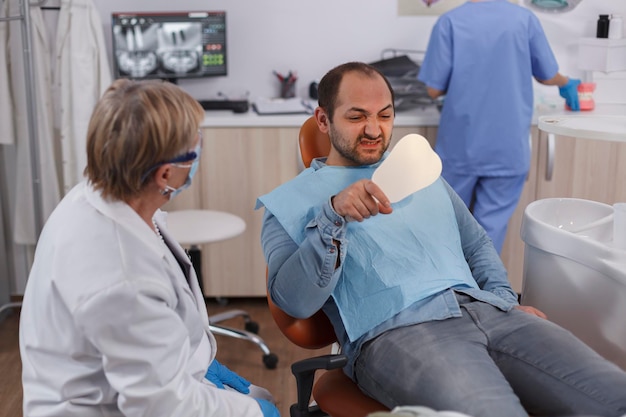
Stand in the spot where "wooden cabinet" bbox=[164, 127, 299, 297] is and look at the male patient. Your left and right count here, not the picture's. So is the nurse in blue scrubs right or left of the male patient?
left

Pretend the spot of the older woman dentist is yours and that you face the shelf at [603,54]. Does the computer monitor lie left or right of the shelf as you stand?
left

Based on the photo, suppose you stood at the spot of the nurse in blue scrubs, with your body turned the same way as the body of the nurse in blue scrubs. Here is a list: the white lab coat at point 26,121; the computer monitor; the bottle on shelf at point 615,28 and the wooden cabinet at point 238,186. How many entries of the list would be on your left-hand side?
3

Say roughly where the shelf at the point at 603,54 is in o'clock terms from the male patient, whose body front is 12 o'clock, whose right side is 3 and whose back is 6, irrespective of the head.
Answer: The shelf is roughly at 8 o'clock from the male patient.

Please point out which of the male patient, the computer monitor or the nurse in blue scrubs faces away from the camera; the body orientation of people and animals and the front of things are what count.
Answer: the nurse in blue scrubs

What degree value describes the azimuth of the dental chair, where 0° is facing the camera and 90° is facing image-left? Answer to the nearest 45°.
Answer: approximately 315°

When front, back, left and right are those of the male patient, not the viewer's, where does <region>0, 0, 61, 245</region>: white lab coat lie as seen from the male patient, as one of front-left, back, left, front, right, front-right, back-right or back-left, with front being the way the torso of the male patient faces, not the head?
back

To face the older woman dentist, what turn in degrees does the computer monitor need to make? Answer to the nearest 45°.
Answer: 0° — it already faces them

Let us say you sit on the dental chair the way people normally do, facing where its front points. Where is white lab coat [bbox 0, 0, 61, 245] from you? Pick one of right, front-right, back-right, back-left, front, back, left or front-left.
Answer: back

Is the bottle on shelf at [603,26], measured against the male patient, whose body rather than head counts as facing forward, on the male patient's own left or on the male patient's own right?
on the male patient's own left

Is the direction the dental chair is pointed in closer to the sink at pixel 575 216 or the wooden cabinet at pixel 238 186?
the sink

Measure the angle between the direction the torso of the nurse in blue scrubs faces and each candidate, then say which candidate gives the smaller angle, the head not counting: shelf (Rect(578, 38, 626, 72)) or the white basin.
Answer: the shelf

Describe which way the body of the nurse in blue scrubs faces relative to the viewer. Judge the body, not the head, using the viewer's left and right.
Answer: facing away from the viewer

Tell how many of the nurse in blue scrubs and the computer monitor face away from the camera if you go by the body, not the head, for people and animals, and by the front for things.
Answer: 1
